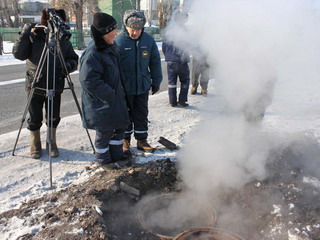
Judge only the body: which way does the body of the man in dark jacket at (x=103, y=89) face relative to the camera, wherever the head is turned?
to the viewer's right

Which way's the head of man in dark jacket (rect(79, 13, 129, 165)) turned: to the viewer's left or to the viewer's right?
to the viewer's right

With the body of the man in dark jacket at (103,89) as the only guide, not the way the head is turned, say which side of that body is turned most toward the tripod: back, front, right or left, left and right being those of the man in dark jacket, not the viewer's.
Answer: back

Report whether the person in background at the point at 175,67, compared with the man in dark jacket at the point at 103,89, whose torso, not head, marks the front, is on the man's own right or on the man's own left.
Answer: on the man's own left

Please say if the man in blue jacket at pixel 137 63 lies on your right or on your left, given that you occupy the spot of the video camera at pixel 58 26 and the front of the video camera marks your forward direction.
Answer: on your left

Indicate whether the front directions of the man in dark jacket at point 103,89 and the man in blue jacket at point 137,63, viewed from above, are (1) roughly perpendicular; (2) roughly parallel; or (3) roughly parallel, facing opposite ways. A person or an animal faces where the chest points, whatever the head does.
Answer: roughly perpendicular

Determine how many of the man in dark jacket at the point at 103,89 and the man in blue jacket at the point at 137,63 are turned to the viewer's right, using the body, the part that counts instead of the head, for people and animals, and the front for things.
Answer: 1

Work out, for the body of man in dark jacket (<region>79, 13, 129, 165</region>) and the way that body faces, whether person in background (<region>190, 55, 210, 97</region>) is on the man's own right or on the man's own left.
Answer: on the man's own left
